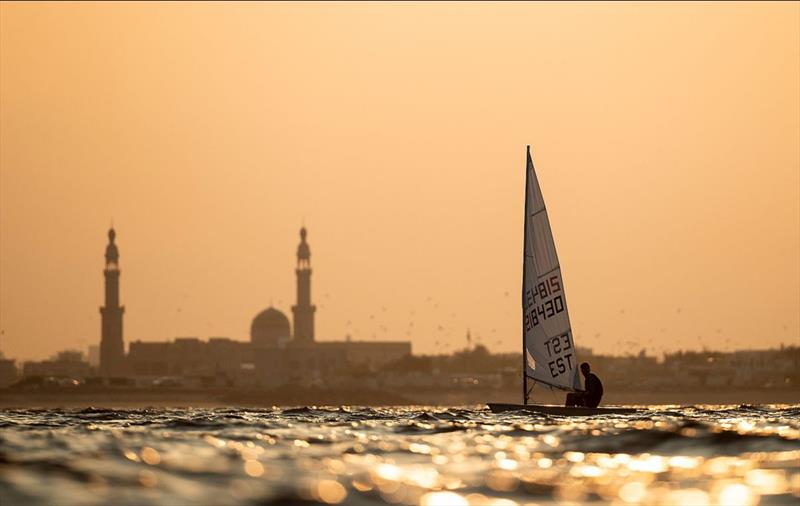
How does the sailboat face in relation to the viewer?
to the viewer's left

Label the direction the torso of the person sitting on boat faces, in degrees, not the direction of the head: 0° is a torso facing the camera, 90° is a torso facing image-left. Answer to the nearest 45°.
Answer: approximately 90°
